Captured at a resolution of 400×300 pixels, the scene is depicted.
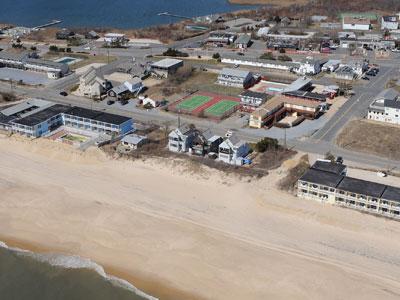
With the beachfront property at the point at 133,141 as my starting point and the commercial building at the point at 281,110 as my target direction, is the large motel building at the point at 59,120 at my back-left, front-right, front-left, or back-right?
back-left

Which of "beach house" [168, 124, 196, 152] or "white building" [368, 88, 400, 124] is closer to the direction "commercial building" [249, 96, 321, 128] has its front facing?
the beach house

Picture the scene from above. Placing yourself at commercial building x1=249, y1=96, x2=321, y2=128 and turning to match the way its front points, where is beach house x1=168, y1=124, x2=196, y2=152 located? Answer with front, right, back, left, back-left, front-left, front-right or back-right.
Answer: front-right

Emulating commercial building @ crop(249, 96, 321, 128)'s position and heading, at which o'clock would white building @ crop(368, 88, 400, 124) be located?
The white building is roughly at 9 o'clock from the commercial building.

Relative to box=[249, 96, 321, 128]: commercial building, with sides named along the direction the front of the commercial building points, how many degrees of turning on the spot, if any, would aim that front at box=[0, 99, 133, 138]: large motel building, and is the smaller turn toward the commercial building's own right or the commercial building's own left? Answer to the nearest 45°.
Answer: approximately 90° to the commercial building's own right

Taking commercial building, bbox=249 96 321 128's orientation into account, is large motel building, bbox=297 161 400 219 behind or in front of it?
in front

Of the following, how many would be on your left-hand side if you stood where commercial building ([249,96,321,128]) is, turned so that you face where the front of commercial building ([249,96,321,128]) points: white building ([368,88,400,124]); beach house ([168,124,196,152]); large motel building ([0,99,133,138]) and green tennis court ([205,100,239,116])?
1

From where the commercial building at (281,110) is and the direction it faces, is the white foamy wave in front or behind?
in front

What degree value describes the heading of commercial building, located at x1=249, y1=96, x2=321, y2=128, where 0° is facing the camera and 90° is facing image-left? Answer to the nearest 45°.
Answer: approximately 0°

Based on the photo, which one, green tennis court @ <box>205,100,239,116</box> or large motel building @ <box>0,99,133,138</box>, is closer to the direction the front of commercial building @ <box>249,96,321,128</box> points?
the large motel building

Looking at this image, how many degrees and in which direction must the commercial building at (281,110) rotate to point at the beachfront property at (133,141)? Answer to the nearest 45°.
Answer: approximately 45° to its right

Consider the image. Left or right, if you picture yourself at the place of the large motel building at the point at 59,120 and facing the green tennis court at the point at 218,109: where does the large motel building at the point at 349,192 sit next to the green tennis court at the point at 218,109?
right

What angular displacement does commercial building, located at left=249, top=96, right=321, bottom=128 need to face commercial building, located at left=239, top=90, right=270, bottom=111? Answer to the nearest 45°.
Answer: approximately 135° to its right

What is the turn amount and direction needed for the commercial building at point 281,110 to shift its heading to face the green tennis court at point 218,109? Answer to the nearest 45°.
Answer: approximately 90° to its right
